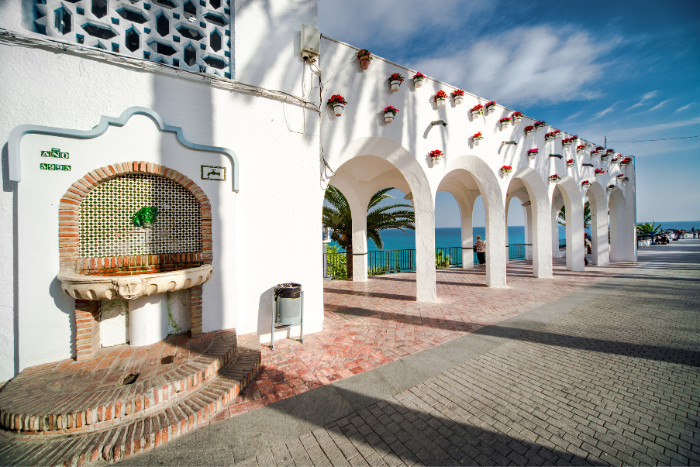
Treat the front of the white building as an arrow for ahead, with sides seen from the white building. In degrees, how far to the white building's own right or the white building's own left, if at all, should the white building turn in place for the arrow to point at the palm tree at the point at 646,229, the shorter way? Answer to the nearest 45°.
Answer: approximately 90° to the white building's own left

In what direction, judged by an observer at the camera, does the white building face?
facing the viewer and to the right of the viewer

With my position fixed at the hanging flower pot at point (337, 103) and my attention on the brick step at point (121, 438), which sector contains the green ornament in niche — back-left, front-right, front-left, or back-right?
front-right
